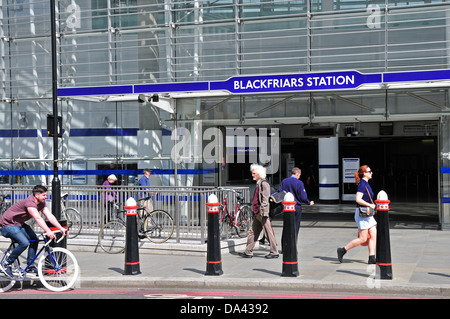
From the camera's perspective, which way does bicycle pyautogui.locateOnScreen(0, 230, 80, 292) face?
to the viewer's right

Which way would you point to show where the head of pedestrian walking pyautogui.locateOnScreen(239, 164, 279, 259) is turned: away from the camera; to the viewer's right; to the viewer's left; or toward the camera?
to the viewer's left

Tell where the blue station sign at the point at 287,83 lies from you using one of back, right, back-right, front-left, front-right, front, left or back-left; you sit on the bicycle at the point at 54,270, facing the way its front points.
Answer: front-left

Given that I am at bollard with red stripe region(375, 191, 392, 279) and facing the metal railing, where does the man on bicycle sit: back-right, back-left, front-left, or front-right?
front-left

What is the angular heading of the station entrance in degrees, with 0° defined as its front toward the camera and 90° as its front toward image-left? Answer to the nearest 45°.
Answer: approximately 0°

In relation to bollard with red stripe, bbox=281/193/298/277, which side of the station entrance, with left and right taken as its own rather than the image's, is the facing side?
front

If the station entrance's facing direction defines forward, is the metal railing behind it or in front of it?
in front

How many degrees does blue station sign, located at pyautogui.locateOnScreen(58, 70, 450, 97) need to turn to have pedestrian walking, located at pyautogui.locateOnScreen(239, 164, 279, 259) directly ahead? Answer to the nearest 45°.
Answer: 0° — it already faces them

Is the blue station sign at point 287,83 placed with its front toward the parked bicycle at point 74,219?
no

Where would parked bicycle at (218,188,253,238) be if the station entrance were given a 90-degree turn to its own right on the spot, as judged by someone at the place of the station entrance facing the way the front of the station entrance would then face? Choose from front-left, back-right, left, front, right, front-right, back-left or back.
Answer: left

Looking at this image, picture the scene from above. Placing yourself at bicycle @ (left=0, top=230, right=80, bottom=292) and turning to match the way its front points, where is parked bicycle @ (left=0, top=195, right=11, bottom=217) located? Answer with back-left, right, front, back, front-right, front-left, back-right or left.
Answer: left

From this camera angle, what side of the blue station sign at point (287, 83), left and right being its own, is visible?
front
